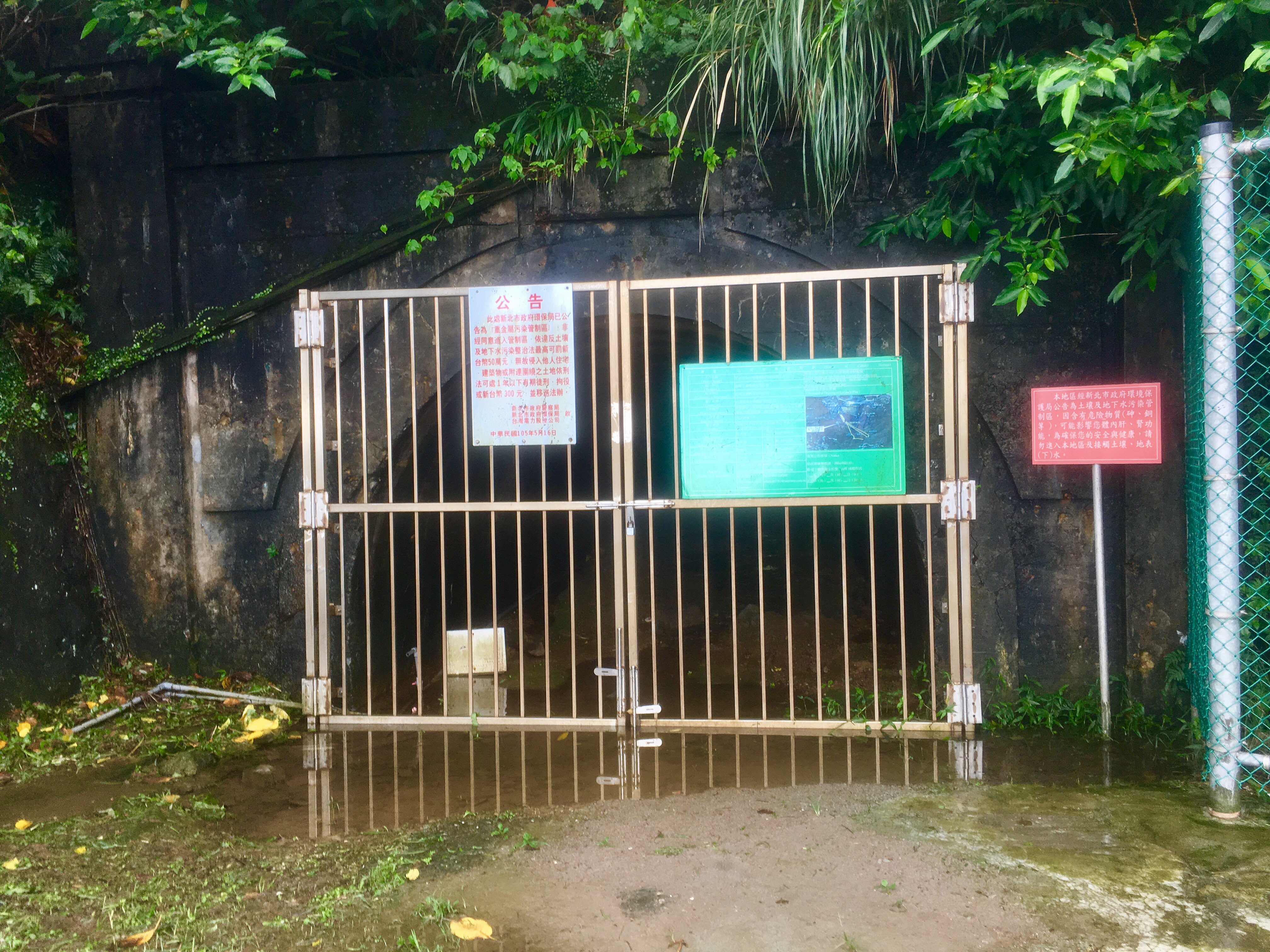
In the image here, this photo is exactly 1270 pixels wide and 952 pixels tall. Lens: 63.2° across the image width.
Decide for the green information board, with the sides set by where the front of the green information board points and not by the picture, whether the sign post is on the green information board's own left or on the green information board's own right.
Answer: on the green information board's own left

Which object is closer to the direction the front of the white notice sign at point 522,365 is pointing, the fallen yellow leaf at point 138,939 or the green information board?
the fallen yellow leaf

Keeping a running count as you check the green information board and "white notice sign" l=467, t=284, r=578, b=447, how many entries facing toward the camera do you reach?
2

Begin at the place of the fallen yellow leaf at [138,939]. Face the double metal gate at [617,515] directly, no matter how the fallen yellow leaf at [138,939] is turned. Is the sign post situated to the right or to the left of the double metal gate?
right

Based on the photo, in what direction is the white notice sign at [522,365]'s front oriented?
toward the camera

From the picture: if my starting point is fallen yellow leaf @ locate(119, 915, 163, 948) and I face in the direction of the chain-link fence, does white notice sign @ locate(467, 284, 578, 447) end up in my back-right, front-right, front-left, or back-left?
front-left

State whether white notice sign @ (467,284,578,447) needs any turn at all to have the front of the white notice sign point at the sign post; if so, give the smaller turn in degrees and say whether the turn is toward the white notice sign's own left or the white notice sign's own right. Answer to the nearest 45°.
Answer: approximately 90° to the white notice sign's own left

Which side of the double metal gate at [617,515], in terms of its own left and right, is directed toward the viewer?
front

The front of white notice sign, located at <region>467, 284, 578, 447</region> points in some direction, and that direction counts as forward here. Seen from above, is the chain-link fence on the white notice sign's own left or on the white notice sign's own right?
on the white notice sign's own left

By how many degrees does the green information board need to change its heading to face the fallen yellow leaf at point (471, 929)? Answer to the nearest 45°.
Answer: approximately 45° to its right

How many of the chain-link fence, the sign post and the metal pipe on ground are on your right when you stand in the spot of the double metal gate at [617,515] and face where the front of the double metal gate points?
1

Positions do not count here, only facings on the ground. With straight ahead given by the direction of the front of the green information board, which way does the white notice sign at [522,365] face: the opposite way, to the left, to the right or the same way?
the same way

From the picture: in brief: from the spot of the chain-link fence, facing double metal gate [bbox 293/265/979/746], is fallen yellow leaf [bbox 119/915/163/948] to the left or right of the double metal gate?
left

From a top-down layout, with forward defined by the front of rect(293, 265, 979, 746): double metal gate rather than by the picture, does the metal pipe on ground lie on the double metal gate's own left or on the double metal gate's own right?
on the double metal gate's own right
